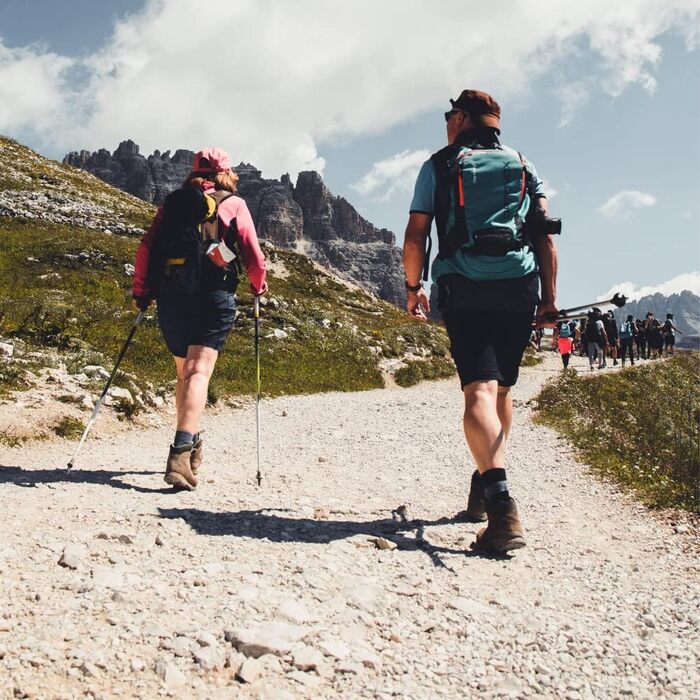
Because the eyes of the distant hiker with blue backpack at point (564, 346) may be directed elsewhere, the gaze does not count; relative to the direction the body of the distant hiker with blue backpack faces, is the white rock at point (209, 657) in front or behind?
behind

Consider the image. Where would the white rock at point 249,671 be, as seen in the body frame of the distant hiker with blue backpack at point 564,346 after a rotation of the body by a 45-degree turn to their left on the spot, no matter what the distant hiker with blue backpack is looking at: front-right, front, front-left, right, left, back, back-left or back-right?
back-left

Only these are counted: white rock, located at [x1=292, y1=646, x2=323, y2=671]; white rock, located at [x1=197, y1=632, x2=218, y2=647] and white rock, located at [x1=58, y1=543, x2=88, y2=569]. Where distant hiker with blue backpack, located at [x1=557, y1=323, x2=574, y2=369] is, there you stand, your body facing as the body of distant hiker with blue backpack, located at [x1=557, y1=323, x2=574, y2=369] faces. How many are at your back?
3

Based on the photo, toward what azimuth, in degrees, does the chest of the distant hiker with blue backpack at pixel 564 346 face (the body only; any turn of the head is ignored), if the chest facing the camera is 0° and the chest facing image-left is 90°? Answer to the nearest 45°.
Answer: approximately 180°

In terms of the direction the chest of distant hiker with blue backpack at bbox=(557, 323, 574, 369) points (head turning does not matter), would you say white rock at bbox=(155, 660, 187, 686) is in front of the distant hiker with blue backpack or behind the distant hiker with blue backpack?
behind

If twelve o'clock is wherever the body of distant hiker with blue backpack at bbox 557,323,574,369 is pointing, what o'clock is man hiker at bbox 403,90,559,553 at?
man hiker at bbox 403,90,559,553 is roughly at 6 o'clock from distant hiker with blue backpack at bbox 557,323,574,369.

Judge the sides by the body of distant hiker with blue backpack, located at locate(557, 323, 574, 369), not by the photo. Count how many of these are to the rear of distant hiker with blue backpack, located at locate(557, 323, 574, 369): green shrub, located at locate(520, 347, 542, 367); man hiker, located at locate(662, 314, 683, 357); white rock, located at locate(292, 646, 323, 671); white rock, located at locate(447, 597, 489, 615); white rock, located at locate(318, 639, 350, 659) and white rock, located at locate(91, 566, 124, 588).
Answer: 4

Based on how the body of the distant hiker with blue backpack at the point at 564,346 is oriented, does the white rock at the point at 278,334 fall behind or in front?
behind

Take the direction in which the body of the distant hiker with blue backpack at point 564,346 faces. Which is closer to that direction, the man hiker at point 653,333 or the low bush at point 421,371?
the man hiker

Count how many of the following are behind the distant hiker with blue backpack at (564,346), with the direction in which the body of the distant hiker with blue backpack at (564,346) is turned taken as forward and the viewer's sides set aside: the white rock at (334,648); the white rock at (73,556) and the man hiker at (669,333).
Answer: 2

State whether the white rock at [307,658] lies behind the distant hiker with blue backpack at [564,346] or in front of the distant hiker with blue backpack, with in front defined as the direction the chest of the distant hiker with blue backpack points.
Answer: behind

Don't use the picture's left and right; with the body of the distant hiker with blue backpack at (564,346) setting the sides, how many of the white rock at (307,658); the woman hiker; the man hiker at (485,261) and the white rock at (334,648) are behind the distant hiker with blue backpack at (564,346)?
4

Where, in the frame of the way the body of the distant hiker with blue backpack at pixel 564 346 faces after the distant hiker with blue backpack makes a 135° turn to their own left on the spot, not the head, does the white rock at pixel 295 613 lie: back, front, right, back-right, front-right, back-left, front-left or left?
front-left

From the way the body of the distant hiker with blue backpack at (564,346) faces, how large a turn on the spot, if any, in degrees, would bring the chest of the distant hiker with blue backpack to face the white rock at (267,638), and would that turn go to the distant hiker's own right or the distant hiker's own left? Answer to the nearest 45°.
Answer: approximately 180°
